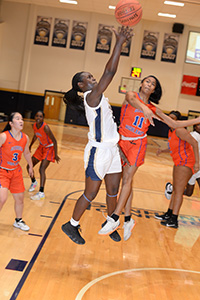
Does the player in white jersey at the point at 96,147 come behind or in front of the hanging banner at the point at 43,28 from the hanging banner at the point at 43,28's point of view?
in front

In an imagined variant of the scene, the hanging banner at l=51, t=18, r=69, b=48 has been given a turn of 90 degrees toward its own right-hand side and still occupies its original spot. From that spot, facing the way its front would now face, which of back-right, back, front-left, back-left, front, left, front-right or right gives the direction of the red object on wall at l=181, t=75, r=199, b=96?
back

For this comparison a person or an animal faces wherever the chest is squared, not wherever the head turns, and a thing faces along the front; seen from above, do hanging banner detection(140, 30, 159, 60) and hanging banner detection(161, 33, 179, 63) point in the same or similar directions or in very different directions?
same or similar directions

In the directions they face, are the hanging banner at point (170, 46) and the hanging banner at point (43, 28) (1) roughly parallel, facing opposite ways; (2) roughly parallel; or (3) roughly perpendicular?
roughly parallel

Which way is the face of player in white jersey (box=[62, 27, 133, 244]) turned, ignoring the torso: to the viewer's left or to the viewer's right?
to the viewer's right

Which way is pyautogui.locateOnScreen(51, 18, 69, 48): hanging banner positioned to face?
toward the camera

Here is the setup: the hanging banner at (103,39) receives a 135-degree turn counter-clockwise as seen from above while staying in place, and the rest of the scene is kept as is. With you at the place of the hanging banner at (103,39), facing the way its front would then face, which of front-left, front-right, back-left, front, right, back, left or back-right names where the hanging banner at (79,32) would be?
back-left

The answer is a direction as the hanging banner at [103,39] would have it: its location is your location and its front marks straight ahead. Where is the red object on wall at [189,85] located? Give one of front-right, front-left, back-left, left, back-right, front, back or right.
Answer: left

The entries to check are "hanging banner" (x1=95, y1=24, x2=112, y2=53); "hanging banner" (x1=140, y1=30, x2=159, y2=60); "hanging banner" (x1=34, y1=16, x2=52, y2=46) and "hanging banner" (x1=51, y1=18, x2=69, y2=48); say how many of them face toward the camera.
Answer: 4

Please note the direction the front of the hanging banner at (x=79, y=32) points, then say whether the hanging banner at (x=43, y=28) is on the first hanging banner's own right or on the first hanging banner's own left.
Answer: on the first hanging banner's own right

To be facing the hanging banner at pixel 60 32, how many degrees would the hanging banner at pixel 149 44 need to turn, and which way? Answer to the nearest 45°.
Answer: approximately 90° to its right

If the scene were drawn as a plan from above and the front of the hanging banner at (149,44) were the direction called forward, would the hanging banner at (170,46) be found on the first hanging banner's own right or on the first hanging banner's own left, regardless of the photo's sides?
on the first hanging banner's own left

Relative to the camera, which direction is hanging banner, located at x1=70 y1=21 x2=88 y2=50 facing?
toward the camera

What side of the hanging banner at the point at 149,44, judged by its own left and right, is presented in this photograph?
front

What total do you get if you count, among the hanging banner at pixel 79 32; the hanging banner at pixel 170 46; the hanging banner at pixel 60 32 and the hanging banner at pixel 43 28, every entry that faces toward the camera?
4

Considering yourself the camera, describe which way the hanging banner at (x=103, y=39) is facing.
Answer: facing the viewer

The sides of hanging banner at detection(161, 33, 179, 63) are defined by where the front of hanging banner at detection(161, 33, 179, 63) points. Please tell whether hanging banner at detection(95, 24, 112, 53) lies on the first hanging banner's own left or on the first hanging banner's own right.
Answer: on the first hanging banner's own right
